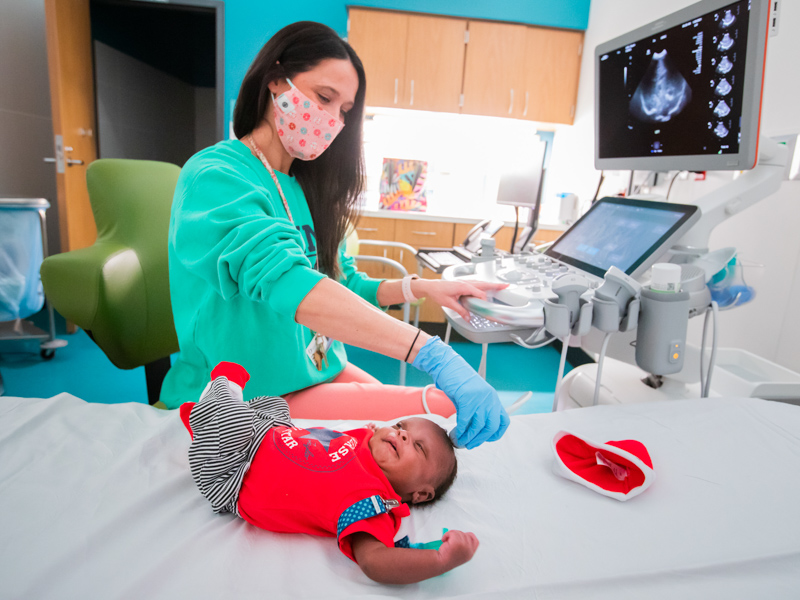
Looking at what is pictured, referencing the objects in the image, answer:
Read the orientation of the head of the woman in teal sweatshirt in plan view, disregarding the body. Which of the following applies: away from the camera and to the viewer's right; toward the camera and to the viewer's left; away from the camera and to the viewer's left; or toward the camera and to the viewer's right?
toward the camera and to the viewer's right

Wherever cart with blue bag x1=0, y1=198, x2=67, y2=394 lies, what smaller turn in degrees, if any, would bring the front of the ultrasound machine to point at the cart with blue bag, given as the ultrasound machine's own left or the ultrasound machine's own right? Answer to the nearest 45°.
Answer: approximately 45° to the ultrasound machine's own right

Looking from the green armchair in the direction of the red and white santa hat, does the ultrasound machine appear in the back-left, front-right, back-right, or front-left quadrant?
front-left

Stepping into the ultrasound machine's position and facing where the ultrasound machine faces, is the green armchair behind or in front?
in front

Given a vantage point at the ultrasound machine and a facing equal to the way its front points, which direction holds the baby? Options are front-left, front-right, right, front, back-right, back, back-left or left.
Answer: front

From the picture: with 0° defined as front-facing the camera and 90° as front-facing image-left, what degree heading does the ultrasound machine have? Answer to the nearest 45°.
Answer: approximately 45°
